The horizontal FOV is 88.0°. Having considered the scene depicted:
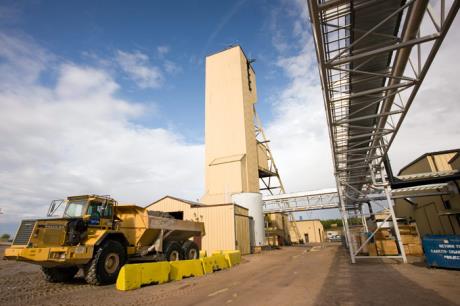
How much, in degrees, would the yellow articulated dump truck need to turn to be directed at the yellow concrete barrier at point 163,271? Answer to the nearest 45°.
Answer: approximately 135° to its left

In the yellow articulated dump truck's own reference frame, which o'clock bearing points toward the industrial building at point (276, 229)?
The industrial building is roughly at 6 o'clock from the yellow articulated dump truck.

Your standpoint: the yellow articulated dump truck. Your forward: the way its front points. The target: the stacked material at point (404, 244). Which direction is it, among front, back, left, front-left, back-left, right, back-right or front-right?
back-left

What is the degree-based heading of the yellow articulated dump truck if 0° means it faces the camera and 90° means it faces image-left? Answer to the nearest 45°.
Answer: approximately 45°

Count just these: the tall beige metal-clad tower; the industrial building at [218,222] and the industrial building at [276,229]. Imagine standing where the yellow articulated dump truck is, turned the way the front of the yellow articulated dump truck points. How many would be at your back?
3

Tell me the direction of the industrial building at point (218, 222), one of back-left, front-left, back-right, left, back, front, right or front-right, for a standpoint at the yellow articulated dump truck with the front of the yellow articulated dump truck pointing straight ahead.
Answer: back

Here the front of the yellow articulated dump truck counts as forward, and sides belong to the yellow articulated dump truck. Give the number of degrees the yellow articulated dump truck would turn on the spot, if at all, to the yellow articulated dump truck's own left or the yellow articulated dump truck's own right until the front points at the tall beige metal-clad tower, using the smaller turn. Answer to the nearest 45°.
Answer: approximately 180°

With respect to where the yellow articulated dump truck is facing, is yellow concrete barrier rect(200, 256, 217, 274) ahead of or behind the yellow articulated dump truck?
behind

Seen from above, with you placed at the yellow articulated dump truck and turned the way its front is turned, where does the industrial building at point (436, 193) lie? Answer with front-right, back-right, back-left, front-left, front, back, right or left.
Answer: back-left

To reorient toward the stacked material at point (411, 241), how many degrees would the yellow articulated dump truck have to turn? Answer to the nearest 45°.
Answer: approximately 135° to its left
